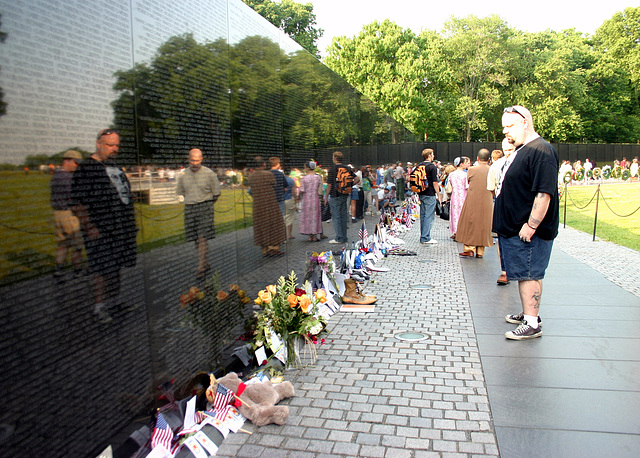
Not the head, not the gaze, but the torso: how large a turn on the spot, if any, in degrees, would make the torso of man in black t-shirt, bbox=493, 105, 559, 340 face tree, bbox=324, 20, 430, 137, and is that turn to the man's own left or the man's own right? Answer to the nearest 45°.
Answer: approximately 90° to the man's own right

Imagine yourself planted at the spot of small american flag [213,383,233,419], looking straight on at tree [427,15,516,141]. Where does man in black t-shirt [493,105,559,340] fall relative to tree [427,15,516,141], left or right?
right

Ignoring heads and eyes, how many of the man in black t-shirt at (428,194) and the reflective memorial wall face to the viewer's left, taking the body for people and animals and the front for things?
0

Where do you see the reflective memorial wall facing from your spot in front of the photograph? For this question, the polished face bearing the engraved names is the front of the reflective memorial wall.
facing the viewer and to the right of the viewer

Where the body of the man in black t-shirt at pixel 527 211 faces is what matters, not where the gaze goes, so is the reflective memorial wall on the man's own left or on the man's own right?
on the man's own left

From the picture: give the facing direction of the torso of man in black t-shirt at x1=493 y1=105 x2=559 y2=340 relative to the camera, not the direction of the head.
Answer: to the viewer's left

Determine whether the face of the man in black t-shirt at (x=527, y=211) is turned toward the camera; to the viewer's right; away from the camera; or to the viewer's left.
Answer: to the viewer's left

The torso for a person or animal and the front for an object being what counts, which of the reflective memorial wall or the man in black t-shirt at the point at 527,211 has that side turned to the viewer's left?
the man in black t-shirt
